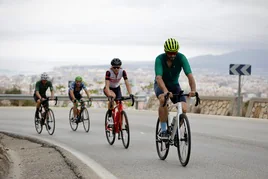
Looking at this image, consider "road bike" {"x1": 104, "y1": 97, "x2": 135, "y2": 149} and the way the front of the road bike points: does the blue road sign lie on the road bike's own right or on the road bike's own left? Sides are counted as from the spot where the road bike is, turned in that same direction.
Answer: on the road bike's own left

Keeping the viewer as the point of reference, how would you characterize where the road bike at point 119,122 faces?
facing the viewer and to the right of the viewer

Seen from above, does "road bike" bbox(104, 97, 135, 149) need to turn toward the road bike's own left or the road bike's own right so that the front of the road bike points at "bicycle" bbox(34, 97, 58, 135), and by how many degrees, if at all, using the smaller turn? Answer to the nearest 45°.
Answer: approximately 180°

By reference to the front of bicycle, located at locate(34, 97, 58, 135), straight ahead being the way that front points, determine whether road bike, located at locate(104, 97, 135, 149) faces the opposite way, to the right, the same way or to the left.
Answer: the same way

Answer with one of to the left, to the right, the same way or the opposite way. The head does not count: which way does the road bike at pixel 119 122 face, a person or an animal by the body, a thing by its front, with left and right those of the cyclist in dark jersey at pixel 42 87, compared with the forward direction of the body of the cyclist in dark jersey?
the same way

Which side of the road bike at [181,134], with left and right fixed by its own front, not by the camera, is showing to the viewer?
front

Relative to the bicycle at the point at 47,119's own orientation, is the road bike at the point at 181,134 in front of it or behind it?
in front

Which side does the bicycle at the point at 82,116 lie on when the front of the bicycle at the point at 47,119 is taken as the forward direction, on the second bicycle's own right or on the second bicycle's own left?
on the second bicycle's own left

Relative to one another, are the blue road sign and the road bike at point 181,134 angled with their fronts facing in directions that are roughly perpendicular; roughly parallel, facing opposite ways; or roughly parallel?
roughly parallel

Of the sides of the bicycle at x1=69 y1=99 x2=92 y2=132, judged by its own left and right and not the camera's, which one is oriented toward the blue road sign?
left

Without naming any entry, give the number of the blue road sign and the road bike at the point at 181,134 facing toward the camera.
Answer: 2
